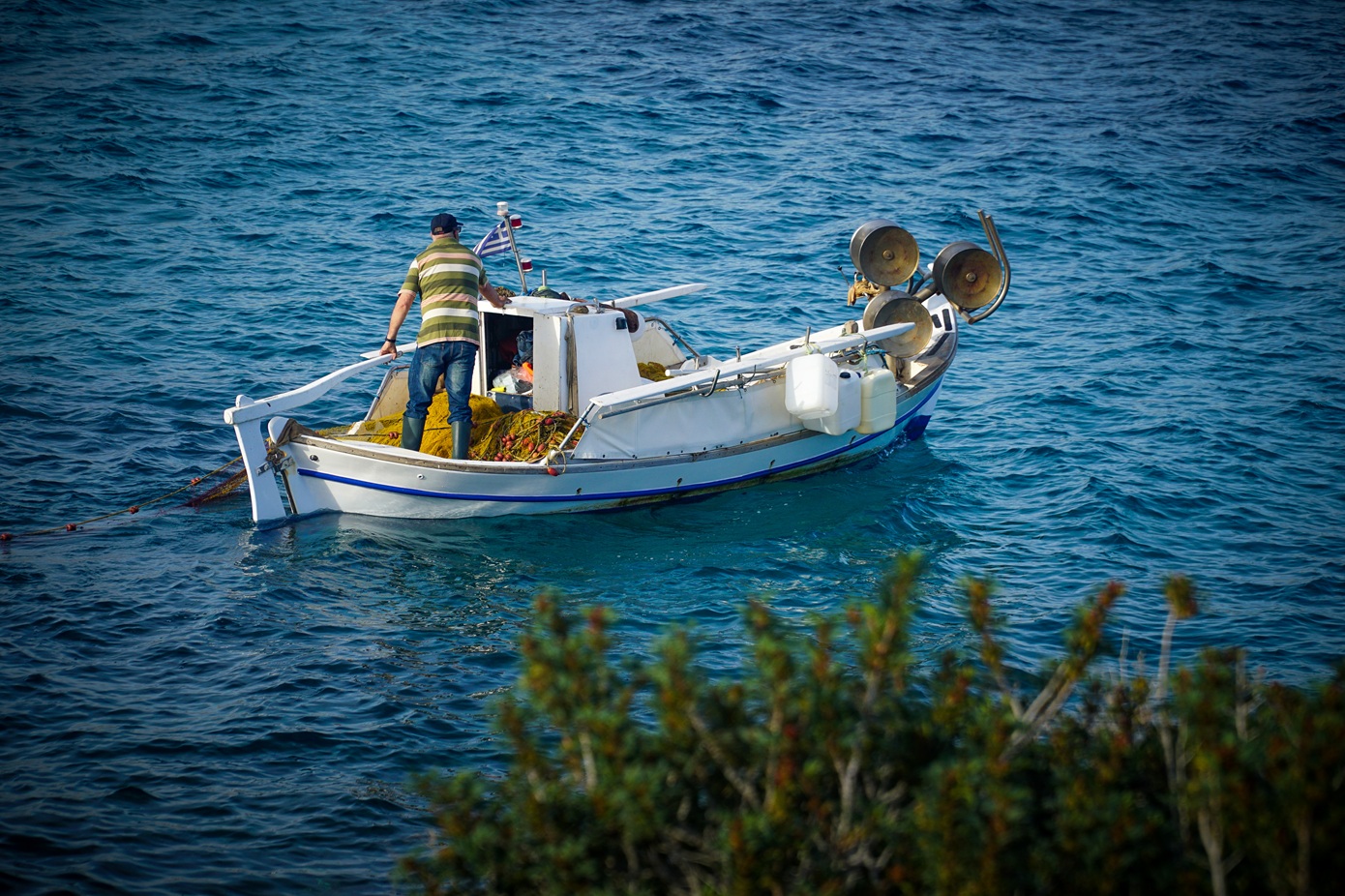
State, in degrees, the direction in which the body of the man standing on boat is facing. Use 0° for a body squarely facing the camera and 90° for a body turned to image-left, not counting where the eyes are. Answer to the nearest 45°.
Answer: approximately 180°

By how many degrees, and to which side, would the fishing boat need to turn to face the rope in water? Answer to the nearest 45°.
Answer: approximately 135° to its left

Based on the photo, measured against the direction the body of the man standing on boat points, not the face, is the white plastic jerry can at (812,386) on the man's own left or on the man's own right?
on the man's own right

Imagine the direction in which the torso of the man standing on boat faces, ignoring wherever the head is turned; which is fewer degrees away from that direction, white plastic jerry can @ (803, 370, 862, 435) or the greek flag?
the greek flag

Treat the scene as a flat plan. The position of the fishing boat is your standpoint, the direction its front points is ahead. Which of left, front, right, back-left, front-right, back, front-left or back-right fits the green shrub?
back-right

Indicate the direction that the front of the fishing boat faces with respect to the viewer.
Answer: facing away from the viewer and to the right of the viewer

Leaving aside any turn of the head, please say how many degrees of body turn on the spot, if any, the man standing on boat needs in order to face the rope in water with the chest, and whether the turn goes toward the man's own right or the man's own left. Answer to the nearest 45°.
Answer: approximately 90° to the man's own left
